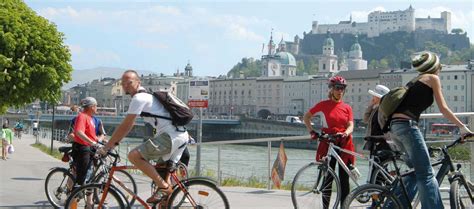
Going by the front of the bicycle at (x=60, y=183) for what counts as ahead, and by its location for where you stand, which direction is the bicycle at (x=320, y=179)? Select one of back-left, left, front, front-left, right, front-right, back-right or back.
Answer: front-right

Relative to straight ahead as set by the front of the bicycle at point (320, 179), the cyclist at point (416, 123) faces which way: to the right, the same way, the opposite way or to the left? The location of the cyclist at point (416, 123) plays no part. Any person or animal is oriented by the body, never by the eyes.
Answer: the opposite way

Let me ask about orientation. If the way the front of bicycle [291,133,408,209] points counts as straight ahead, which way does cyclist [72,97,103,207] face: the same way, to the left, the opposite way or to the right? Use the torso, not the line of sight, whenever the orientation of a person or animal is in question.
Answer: the opposite way

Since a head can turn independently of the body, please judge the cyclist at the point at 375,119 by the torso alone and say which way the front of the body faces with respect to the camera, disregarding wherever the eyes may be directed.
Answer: to the viewer's left

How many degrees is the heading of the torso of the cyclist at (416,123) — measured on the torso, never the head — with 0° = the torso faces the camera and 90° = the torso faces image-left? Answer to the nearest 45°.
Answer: approximately 225°

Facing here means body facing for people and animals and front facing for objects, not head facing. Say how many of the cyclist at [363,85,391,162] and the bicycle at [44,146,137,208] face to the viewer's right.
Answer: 1

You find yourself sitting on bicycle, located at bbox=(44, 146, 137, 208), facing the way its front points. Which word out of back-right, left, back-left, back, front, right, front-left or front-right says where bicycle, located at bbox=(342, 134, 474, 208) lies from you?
front-right

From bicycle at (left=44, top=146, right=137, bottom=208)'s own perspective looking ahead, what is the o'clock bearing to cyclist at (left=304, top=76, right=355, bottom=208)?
The cyclist is roughly at 1 o'clock from the bicycle.

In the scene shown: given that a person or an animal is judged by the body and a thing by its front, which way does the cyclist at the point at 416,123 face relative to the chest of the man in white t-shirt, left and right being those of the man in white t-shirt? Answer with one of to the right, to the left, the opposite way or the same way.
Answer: the opposite way
